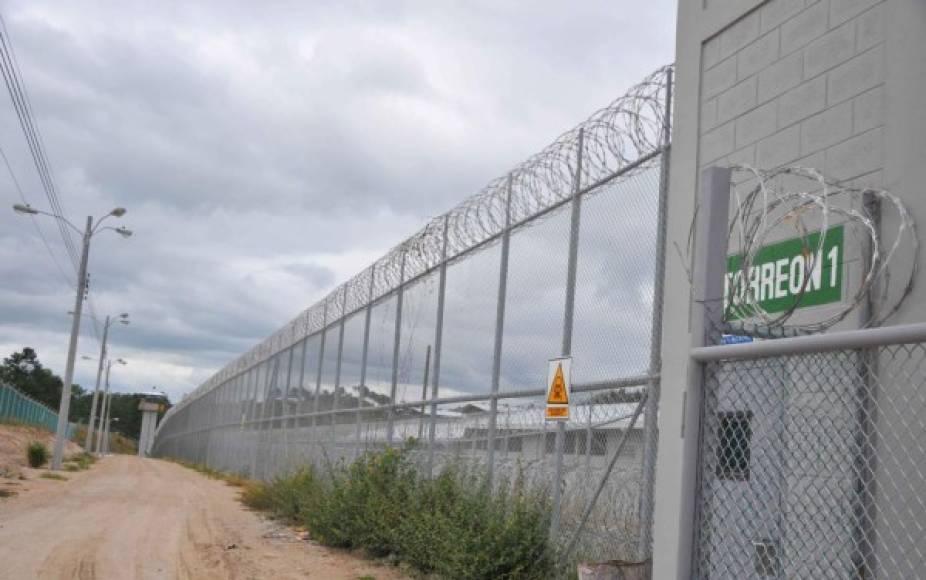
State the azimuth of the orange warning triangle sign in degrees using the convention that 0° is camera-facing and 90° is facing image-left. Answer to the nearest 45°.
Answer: approximately 0°

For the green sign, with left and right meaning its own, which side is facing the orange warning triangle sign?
right

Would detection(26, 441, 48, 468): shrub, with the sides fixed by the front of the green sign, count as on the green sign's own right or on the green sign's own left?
on the green sign's own right
